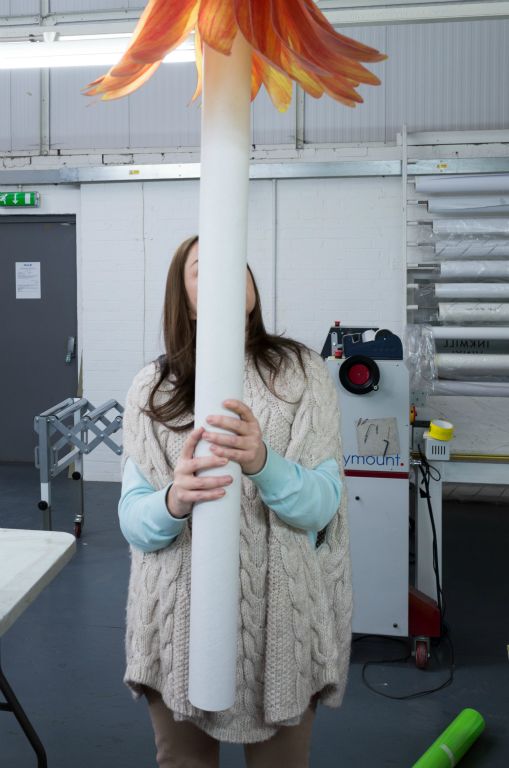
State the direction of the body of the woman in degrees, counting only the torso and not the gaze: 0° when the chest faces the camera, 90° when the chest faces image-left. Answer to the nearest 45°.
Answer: approximately 0°

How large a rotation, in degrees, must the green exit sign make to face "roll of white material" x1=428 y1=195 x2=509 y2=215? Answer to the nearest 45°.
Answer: approximately 45° to its left

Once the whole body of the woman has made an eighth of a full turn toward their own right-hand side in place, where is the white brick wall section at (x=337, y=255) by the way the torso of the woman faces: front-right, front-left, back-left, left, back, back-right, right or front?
back-right

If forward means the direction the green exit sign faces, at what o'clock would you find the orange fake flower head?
The orange fake flower head is roughly at 12 o'clock from the green exit sign.

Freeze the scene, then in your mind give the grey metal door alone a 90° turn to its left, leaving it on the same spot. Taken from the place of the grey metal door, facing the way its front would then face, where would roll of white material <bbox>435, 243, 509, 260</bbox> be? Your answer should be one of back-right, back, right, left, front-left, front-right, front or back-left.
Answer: front-right

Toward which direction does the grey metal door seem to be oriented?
toward the camera

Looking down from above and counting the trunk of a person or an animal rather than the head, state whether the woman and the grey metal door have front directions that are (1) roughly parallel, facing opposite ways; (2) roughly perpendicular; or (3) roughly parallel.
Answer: roughly parallel

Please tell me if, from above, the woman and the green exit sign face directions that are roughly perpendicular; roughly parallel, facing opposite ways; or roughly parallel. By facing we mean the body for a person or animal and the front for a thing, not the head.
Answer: roughly parallel

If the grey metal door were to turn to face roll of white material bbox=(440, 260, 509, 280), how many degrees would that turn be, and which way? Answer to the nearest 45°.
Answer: approximately 45° to its left

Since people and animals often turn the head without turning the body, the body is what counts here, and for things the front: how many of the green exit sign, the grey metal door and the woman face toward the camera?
3

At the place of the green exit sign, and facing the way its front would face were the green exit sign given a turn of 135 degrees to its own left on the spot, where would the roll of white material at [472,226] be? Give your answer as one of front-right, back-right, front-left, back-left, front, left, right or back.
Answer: right

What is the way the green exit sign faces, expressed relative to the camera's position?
facing the viewer

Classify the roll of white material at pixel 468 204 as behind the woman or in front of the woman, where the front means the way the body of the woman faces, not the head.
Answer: behind

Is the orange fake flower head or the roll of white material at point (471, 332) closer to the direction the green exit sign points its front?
the orange fake flower head
